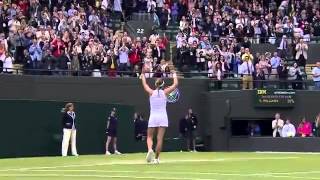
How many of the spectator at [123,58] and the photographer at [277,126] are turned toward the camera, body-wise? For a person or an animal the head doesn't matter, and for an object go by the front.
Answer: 2

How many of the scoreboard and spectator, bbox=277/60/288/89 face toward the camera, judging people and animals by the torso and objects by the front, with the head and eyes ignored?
2

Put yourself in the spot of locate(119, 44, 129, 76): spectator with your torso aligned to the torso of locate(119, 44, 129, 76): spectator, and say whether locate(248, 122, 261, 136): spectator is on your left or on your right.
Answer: on your left

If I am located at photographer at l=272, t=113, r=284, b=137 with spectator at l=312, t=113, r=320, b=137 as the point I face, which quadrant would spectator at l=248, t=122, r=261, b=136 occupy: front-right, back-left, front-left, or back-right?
back-left

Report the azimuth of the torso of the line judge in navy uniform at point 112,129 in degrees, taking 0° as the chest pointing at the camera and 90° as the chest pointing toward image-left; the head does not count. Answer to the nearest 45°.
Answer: approximately 315°

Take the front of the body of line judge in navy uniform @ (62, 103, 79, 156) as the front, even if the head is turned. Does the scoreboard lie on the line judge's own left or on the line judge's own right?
on the line judge's own left

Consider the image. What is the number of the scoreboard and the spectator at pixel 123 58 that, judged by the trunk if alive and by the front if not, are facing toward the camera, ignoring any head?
2
